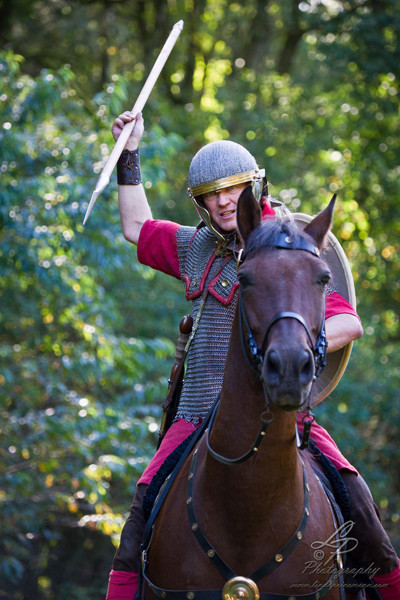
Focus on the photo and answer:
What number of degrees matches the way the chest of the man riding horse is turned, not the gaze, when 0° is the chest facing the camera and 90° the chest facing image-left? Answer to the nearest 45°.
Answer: approximately 0°
